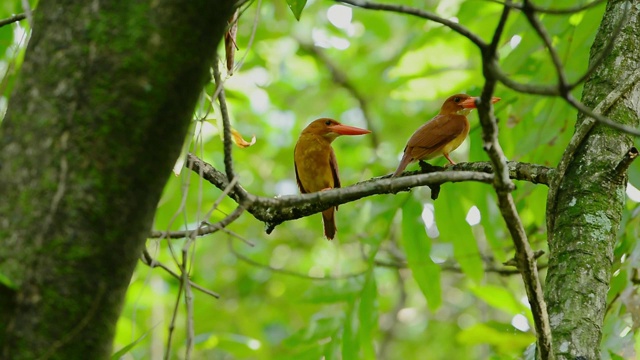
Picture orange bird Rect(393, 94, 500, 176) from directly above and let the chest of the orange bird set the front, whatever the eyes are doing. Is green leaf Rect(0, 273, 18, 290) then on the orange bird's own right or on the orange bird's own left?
on the orange bird's own right

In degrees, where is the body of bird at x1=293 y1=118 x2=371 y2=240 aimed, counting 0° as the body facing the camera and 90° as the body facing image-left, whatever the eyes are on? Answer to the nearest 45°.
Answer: approximately 0°

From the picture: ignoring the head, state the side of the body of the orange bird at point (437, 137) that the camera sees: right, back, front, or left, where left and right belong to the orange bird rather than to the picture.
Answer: right

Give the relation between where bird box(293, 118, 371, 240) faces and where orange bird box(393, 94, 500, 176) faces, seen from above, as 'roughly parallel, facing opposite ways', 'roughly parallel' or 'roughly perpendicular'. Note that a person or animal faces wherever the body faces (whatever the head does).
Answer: roughly perpendicular
